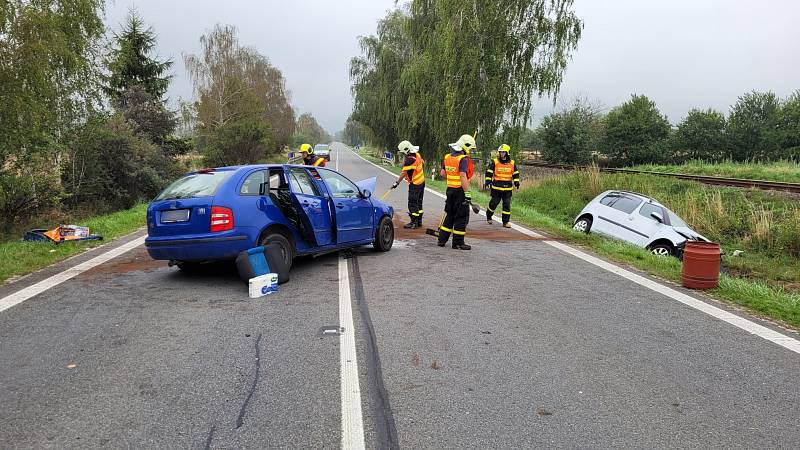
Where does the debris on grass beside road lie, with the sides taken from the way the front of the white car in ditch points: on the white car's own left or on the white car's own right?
on the white car's own right

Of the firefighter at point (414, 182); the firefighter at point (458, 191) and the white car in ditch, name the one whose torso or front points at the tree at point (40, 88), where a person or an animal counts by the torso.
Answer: the firefighter at point (414, 182)

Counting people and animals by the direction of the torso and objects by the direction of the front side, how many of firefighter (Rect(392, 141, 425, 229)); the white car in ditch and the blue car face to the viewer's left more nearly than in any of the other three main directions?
1

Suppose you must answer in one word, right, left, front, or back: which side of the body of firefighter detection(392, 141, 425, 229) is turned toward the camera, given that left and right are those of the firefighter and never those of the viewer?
left

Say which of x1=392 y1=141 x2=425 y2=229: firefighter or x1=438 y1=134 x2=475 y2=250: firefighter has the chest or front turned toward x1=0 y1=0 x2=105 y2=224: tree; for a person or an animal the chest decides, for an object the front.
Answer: x1=392 y1=141 x2=425 y2=229: firefighter

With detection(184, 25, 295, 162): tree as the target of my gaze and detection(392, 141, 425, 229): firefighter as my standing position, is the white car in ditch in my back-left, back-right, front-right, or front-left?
back-right

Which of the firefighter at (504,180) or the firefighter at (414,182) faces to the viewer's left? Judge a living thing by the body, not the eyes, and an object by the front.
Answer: the firefighter at (414,182)

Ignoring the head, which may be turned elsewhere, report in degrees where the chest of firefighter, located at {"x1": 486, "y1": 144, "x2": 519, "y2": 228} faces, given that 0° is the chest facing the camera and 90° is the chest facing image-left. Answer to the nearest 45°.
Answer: approximately 0°

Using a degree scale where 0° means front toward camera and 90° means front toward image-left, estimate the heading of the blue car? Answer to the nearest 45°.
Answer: approximately 225°

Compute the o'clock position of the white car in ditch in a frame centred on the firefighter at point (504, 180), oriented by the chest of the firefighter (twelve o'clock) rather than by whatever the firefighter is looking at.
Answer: The white car in ditch is roughly at 9 o'clock from the firefighter.

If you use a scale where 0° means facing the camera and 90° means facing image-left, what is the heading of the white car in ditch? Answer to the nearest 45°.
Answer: approximately 315°

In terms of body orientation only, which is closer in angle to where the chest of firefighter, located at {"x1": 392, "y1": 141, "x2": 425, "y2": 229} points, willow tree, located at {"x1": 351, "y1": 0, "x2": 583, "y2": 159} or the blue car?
the blue car

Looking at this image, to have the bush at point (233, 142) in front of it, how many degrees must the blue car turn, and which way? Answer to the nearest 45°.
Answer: approximately 45° to its left

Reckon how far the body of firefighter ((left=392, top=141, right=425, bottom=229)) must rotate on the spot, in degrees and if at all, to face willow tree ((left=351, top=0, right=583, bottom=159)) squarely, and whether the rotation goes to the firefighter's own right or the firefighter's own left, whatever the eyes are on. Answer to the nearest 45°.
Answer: approximately 90° to the firefighter's own right
